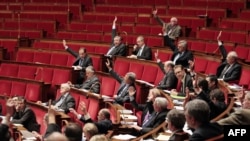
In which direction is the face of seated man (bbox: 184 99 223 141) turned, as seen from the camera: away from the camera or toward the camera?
away from the camera

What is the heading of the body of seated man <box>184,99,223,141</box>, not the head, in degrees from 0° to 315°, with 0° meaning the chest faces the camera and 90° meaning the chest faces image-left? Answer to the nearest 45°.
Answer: approximately 135°

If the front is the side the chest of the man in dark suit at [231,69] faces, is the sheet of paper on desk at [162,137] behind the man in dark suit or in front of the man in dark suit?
in front

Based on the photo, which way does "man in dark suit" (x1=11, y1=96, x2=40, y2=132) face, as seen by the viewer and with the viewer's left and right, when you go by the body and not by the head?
facing the viewer and to the left of the viewer

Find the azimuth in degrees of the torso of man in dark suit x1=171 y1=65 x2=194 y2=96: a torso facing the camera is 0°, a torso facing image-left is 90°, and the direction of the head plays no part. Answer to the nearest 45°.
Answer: approximately 45°

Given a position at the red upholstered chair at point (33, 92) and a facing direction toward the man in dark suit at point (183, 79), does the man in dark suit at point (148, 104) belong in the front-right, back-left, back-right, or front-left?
front-right
